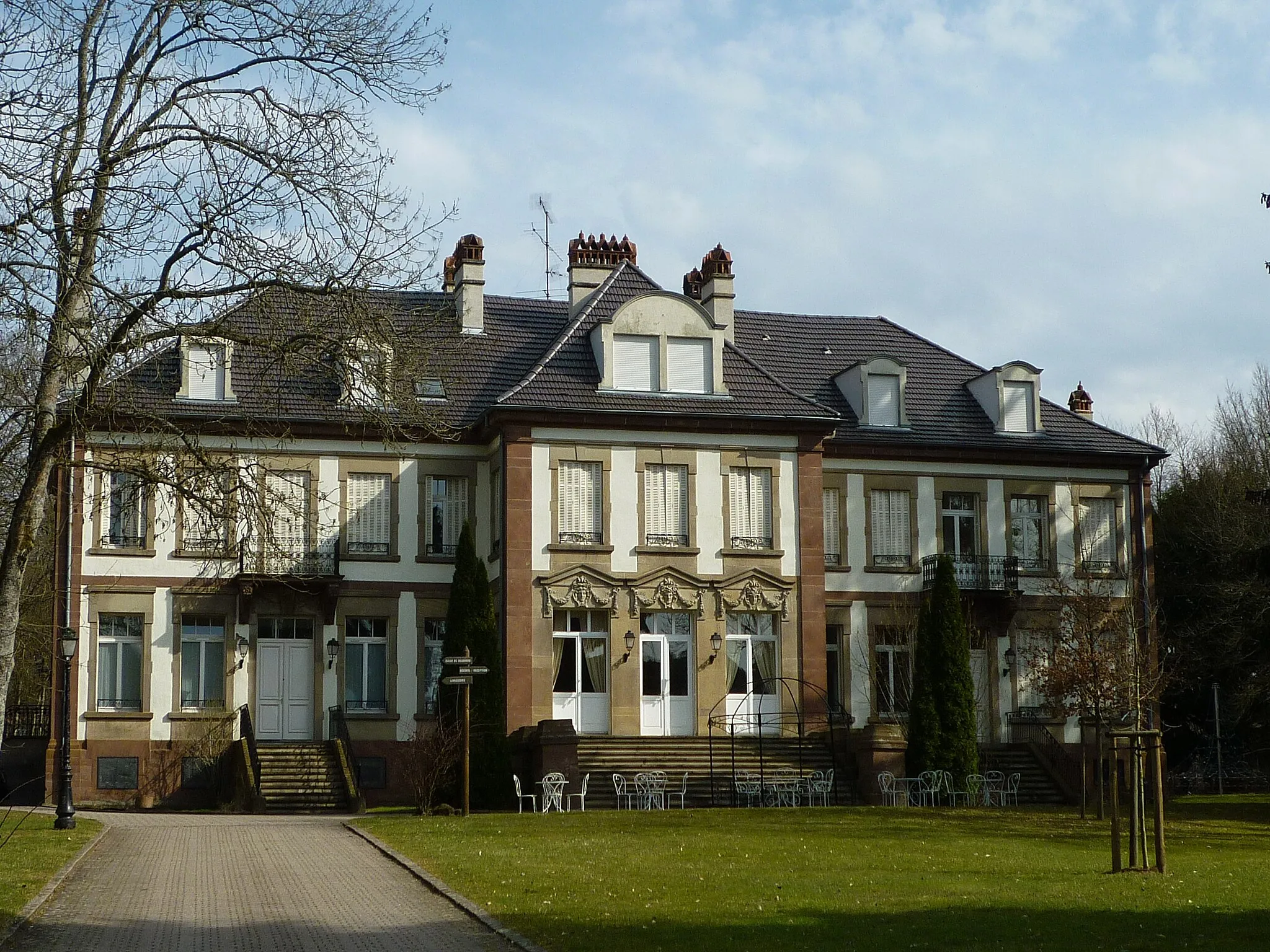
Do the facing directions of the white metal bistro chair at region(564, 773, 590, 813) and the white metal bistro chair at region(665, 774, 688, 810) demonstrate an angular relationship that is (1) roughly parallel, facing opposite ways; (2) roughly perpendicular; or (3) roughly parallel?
roughly parallel

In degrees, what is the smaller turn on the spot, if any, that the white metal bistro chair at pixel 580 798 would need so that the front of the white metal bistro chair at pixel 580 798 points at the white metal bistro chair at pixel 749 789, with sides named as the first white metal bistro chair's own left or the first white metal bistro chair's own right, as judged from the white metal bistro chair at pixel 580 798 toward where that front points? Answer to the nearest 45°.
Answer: approximately 180°

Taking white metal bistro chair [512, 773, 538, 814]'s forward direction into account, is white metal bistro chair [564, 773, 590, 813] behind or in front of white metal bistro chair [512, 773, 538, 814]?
in front

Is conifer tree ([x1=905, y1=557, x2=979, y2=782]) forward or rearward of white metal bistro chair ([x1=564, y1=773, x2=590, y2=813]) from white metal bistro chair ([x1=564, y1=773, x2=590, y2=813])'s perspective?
rearward

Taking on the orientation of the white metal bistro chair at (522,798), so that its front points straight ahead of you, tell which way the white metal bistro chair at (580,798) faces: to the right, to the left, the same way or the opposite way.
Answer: the opposite way

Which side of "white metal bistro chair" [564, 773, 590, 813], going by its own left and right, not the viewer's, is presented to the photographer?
left

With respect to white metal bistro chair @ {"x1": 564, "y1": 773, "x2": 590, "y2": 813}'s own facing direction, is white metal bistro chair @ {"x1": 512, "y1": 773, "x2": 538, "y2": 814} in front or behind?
in front

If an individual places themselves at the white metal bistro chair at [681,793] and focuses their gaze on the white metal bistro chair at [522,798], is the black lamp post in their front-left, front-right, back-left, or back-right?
front-left

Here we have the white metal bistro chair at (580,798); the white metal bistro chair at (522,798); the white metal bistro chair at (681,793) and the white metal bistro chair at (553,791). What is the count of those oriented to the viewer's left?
2

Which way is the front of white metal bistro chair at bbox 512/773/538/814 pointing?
to the viewer's right

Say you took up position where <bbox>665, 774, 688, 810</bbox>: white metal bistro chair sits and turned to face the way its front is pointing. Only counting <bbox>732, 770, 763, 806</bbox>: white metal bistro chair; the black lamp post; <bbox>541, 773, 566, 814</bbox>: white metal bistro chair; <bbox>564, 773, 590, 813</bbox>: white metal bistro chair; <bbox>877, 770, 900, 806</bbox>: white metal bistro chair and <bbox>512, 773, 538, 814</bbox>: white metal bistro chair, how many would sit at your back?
2

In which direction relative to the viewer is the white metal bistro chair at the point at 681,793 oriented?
to the viewer's left
